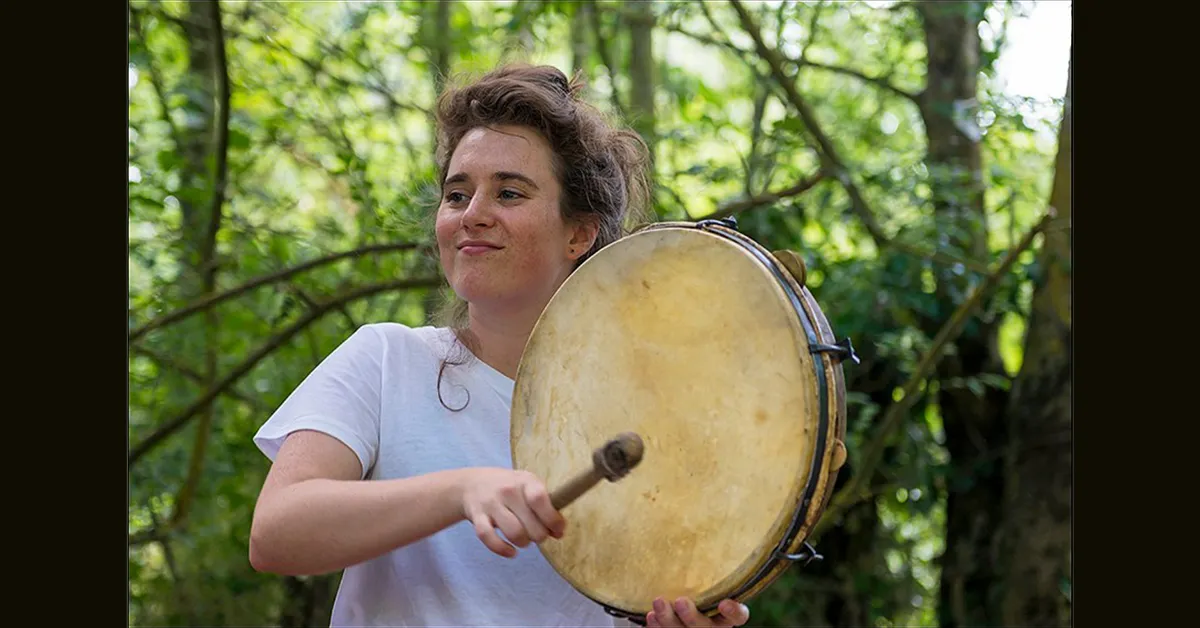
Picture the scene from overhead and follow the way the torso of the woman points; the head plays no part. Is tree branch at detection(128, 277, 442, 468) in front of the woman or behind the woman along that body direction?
behind

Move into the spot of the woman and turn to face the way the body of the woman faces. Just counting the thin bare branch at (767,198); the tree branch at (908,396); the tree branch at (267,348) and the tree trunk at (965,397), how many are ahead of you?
0

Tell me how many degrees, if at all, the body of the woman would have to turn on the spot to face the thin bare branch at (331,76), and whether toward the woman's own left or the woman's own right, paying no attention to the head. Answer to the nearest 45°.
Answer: approximately 180°

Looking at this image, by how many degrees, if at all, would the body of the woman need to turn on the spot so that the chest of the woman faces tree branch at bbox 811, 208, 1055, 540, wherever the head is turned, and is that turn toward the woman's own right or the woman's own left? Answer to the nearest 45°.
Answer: approximately 135° to the woman's own left

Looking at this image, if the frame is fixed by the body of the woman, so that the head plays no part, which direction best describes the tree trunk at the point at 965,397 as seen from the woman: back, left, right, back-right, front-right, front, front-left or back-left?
back-left

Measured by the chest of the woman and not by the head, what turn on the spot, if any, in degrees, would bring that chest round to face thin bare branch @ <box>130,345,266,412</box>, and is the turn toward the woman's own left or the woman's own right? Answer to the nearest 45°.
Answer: approximately 135° to the woman's own right

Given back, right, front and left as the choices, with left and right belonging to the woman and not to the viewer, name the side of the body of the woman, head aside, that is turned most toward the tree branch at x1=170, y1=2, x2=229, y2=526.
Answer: back

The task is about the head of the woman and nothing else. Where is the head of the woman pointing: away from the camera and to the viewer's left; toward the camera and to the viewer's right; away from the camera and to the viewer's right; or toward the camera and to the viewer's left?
toward the camera and to the viewer's left

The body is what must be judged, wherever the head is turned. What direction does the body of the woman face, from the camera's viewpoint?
toward the camera

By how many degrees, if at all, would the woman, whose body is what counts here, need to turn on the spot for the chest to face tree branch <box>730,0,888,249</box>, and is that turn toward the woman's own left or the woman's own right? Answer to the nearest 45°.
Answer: approximately 135° to the woman's own left

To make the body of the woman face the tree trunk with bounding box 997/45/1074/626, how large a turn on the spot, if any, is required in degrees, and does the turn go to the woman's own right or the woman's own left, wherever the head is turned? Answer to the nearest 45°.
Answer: approximately 135° to the woman's own left

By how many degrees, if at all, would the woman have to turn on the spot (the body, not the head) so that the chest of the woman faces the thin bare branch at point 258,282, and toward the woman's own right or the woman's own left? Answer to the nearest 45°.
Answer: approximately 180°
